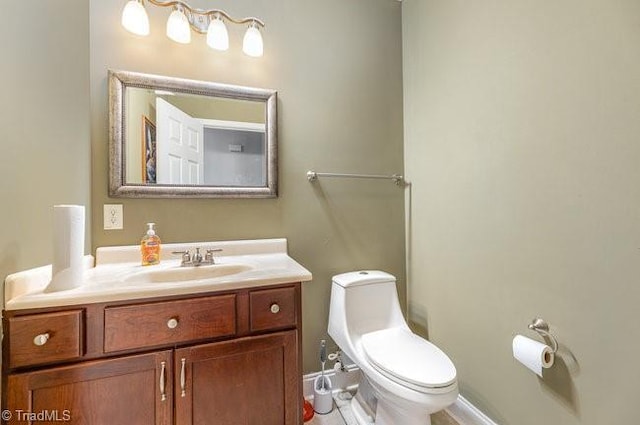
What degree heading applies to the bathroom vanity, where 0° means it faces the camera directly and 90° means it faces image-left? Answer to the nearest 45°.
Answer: approximately 315°

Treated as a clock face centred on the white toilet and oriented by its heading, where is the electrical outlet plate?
The electrical outlet plate is roughly at 4 o'clock from the white toilet.

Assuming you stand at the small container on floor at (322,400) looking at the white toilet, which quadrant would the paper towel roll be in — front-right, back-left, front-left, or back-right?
back-right

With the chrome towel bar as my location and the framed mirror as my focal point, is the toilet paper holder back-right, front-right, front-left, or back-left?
back-left

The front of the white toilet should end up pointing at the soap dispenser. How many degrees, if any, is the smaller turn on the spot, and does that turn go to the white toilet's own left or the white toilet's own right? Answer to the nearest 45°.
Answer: approximately 135° to the white toilet's own right
